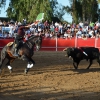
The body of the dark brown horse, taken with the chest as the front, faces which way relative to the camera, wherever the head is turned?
to the viewer's right

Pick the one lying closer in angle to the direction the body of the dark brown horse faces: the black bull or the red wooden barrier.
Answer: the black bull

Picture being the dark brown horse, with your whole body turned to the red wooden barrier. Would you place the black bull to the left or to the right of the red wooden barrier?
right

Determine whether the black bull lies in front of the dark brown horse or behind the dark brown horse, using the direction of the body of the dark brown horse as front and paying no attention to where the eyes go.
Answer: in front
